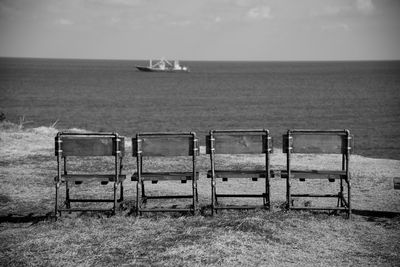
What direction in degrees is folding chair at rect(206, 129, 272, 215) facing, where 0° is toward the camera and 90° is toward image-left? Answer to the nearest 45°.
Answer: approximately 180°

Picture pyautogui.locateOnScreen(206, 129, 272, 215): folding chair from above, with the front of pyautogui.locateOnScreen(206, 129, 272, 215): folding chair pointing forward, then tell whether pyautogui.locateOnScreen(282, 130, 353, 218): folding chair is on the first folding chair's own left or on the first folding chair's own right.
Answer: on the first folding chair's own right

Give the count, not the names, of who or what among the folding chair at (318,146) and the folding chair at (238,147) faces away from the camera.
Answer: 2

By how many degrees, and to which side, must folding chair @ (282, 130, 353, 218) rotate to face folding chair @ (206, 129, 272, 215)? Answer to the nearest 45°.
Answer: approximately 90° to its left

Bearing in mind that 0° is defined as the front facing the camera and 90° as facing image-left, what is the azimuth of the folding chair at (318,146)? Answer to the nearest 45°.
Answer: approximately 180°
